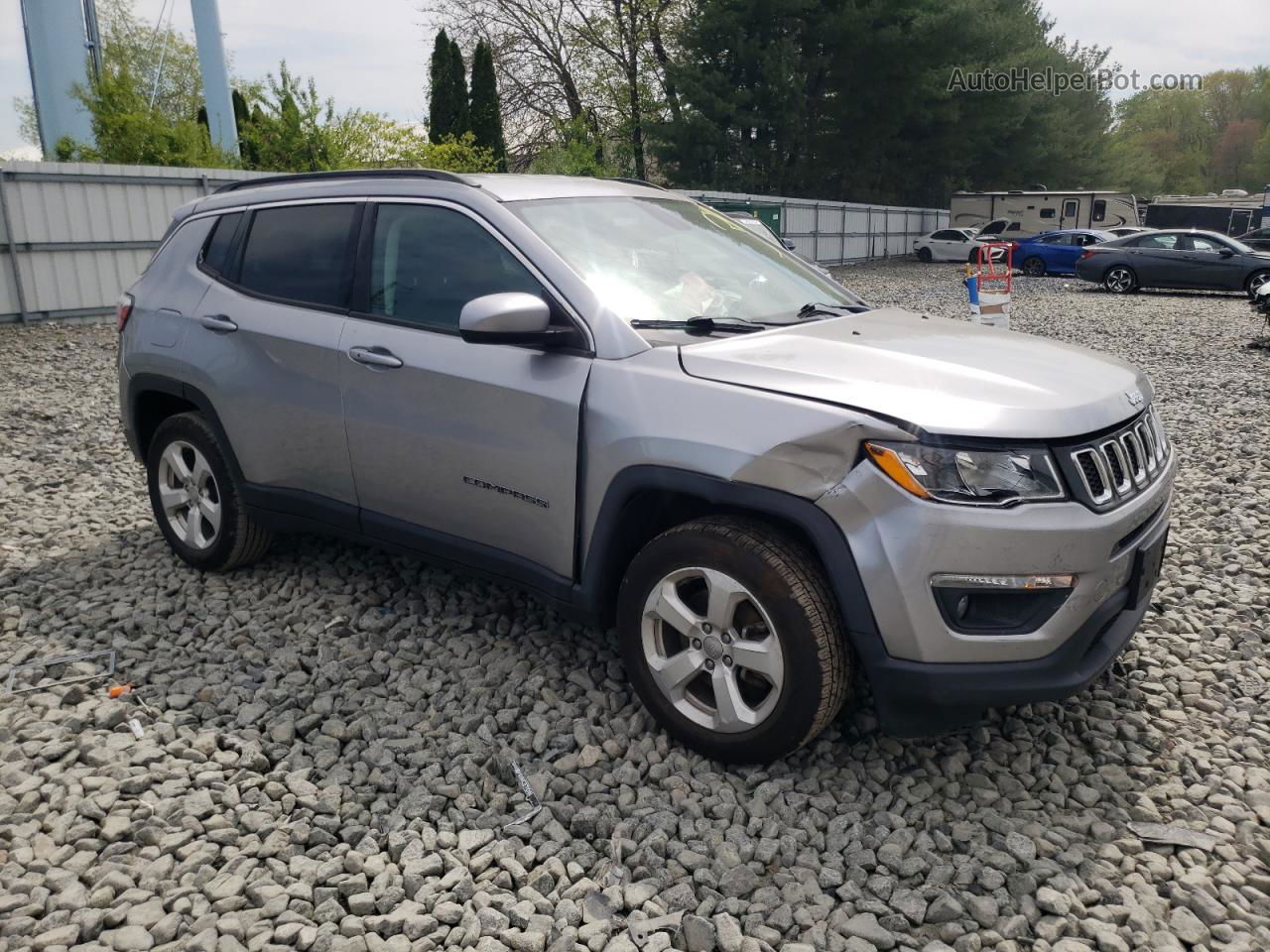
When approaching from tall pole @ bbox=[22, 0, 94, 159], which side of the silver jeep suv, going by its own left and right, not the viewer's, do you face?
back

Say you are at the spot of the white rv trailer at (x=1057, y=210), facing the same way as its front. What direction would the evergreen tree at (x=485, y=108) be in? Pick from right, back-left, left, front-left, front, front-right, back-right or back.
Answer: back-right

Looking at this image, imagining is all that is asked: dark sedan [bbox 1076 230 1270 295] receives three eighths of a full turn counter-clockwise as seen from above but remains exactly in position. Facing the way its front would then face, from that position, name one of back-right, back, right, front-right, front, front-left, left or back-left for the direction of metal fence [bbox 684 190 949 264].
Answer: front

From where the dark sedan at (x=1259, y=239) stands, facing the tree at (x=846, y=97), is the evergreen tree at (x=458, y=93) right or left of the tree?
left

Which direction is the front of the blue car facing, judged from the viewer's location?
facing to the right of the viewer

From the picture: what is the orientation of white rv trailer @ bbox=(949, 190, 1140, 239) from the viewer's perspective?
to the viewer's right

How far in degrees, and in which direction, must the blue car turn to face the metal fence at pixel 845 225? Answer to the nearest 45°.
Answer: approximately 135° to its left

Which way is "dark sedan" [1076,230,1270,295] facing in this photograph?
to the viewer's right

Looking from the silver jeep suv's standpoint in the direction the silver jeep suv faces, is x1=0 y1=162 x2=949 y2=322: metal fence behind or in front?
behind

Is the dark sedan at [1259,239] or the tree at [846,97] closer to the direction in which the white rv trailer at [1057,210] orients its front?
the dark sedan
